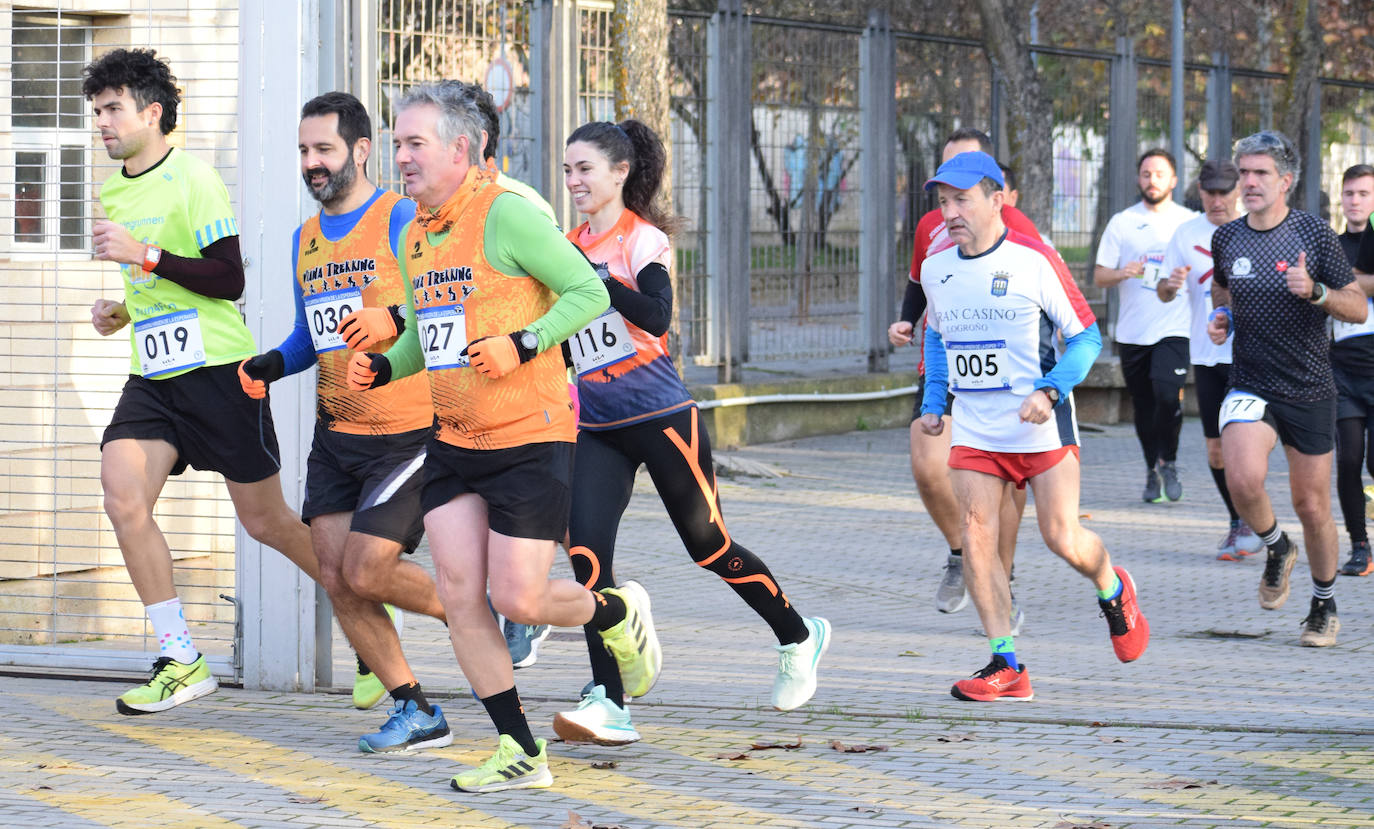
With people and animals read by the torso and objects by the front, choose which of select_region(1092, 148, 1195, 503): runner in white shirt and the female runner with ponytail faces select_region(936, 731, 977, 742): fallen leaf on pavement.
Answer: the runner in white shirt

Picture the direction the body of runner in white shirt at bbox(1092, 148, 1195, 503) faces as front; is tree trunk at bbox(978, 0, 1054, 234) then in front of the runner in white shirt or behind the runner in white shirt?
behind

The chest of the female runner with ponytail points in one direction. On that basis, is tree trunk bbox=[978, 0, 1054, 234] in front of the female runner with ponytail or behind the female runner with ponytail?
behind

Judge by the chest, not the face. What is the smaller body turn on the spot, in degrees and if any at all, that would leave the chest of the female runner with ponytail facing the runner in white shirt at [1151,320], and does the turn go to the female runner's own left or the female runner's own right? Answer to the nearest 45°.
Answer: approximately 180°

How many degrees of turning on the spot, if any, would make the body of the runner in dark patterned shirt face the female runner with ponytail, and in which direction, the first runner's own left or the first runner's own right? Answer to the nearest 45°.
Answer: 0° — they already face them

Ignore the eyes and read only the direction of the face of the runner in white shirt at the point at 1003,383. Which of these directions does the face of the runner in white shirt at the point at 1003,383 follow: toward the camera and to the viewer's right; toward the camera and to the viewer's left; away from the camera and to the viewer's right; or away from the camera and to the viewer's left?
toward the camera and to the viewer's left

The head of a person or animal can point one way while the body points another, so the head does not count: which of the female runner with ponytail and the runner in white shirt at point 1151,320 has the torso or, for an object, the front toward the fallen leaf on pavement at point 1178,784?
the runner in white shirt

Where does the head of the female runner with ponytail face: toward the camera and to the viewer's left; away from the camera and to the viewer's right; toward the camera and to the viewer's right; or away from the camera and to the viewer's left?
toward the camera and to the viewer's left

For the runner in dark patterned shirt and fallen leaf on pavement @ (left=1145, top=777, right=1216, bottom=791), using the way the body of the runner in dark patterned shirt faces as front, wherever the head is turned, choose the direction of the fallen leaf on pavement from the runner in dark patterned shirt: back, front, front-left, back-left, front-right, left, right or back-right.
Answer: front-left

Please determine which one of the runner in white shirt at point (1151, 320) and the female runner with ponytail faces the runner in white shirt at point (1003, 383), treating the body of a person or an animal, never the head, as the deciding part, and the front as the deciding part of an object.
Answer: the runner in white shirt at point (1151, 320)

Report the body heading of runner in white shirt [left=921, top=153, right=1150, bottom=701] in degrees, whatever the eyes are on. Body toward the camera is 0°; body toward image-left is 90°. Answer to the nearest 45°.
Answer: approximately 45°

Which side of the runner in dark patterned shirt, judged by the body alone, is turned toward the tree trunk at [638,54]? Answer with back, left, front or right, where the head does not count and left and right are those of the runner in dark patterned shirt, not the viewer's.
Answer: right
